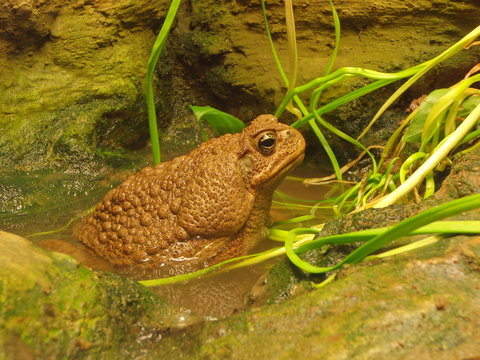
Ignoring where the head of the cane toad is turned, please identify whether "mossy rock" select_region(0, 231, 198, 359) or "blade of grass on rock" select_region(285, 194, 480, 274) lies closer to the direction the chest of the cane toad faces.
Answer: the blade of grass on rock

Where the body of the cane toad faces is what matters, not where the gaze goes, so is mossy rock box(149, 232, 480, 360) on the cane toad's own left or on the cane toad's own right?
on the cane toad's own right

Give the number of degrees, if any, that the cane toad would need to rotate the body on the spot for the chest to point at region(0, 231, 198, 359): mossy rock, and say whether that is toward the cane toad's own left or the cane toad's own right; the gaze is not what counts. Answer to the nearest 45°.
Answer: approximately 90° to the cane toad's own right

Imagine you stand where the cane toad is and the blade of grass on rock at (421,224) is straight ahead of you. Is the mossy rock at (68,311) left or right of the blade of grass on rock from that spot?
right

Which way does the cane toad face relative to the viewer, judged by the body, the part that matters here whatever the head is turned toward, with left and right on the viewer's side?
facing to the right of the viewer
